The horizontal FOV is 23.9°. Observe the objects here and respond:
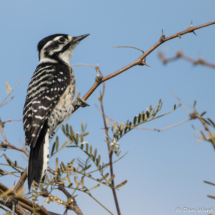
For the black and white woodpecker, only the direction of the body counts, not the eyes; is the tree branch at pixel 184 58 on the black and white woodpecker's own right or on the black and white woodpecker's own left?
on the black and white woodpecker's own right
